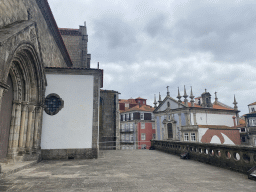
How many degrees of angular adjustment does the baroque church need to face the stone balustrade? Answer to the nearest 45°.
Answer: approximately 45° to its left

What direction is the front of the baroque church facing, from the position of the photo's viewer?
facing the viewer and to the left of the viewer
